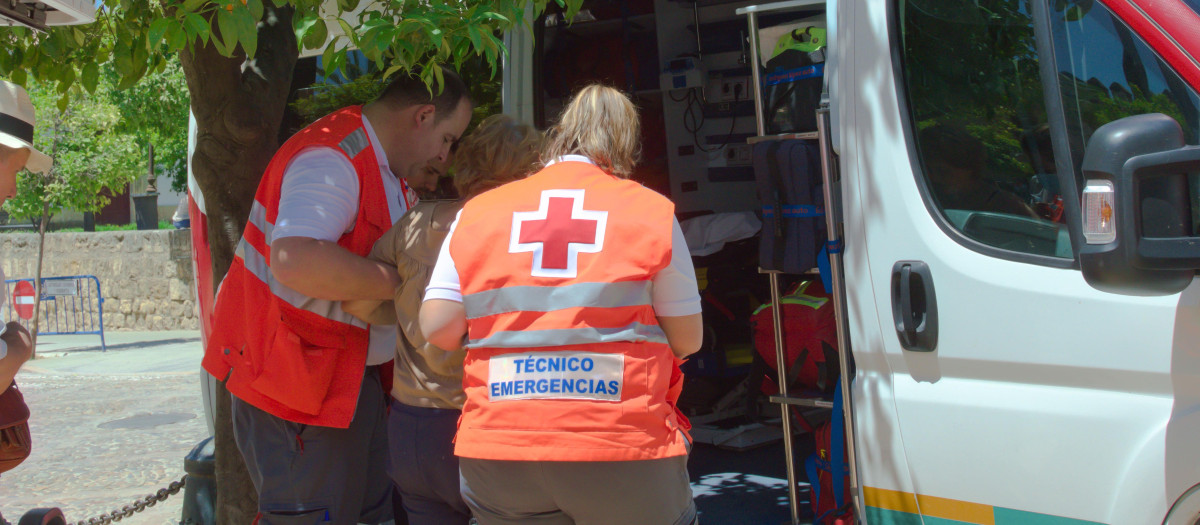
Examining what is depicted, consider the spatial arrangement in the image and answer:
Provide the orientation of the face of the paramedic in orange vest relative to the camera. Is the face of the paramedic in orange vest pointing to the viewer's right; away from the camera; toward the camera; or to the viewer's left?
away from the camera

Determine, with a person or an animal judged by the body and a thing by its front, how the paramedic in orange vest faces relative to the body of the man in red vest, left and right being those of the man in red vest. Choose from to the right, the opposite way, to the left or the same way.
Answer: to the left

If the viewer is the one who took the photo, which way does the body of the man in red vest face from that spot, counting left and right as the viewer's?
facing to the right of the viewer

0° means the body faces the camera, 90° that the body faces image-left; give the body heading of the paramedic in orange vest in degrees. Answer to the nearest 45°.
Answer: approximately 180°

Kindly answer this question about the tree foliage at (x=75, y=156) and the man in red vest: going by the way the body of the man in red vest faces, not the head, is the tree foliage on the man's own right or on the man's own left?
on the man's own left

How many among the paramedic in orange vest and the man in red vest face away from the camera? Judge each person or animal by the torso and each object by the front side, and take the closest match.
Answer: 1

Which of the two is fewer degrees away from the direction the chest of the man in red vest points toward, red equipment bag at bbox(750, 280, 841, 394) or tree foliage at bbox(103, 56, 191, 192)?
the red equipment bag

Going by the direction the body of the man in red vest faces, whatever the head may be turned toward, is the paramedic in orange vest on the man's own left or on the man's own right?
on the man's own right

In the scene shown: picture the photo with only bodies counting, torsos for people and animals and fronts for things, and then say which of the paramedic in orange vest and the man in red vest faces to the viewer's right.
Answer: the man in red vest

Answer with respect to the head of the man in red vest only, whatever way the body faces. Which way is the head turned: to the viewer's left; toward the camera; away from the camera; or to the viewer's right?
to the viewer's right
